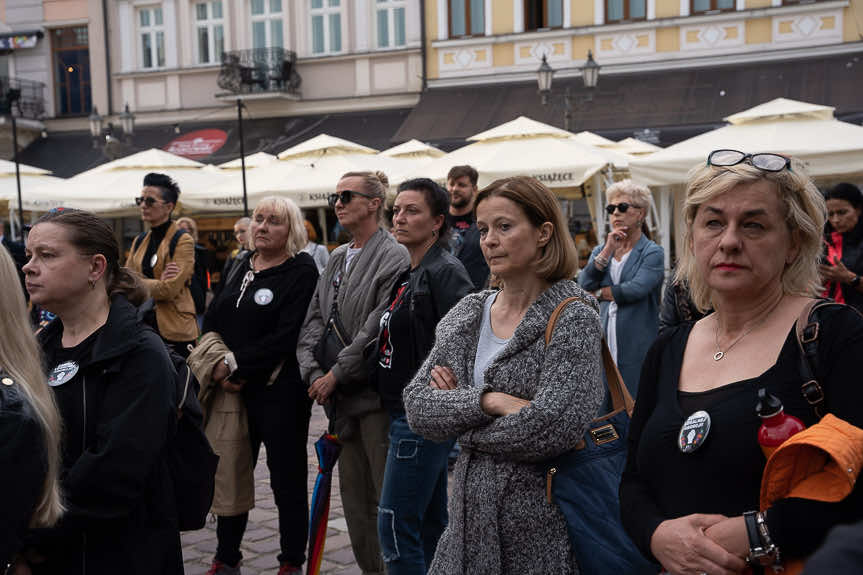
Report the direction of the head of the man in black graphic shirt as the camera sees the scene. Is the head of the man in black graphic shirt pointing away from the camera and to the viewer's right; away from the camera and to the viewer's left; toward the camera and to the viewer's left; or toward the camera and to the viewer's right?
toward the camera and to the viewer's left

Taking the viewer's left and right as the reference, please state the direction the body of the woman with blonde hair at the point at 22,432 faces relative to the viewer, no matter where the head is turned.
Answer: facing to the left of the viewer

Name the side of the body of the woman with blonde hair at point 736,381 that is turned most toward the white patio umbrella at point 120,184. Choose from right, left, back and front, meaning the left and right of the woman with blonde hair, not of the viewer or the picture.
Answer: right

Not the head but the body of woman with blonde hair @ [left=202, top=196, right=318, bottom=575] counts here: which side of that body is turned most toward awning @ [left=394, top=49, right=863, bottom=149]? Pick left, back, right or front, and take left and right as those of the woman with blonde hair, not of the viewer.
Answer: back

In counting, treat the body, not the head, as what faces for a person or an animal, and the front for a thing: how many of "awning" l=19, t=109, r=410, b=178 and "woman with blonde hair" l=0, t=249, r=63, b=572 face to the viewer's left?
1

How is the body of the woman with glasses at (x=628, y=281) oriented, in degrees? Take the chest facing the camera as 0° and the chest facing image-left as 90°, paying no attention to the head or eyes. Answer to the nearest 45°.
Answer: approximately 45°

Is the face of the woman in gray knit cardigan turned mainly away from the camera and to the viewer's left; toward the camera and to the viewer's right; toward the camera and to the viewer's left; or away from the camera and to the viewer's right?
toward the camera and to the viewer's left
